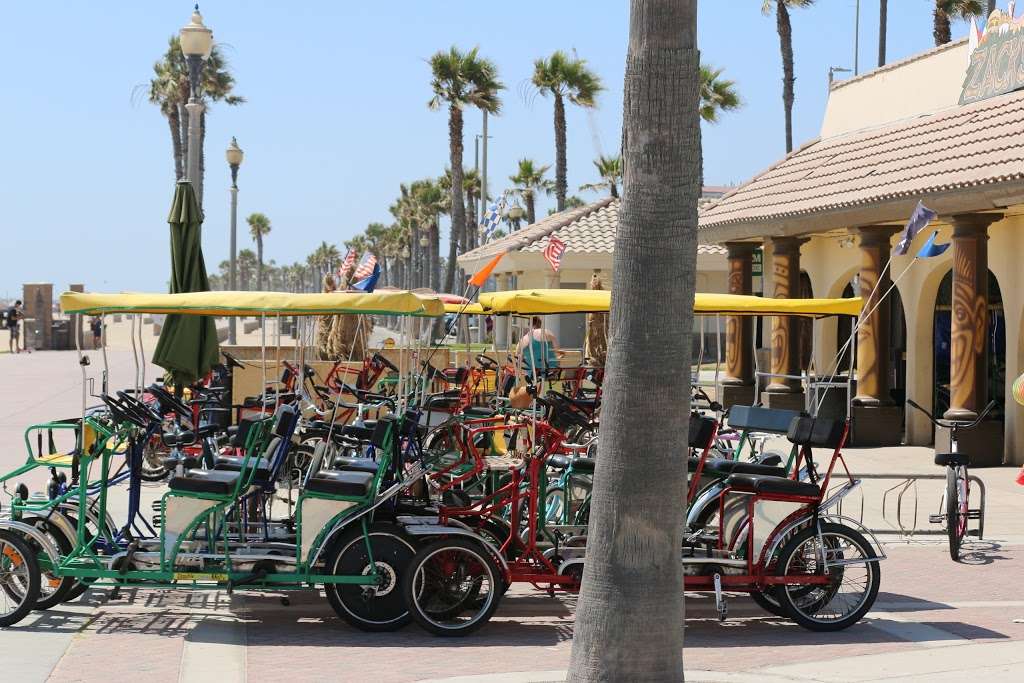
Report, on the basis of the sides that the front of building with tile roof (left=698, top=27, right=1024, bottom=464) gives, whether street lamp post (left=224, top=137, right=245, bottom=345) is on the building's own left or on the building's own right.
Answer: on the building's own right

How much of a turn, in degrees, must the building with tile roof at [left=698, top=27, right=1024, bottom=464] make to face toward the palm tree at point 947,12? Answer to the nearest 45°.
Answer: approximately 135° to its right

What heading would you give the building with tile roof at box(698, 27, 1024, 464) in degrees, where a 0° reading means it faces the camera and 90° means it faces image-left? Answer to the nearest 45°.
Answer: approximately 45°

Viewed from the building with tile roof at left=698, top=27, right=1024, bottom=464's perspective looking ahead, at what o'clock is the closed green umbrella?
The closed green umbrella is roughly at 12 o'clock from the building with tile roof.

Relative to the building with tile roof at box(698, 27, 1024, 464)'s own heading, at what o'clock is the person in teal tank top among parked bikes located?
The person in teal tank top among parked bikes is roughly at 12 o'clock from the building with tile roof.

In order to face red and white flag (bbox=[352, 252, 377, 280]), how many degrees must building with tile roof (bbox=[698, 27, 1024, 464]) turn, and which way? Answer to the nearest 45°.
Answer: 0° — it already faces it

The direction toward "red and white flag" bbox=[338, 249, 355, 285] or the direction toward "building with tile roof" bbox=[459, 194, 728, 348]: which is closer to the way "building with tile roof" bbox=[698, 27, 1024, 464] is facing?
the red and white flag

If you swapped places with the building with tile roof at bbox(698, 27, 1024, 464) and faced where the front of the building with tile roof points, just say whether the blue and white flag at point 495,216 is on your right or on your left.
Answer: on your right

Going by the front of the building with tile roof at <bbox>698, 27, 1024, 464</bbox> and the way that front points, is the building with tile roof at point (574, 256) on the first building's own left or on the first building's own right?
on the first building's own right

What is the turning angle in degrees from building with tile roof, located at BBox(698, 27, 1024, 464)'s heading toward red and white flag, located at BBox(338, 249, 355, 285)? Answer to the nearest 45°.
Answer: approximately 45° to its right
